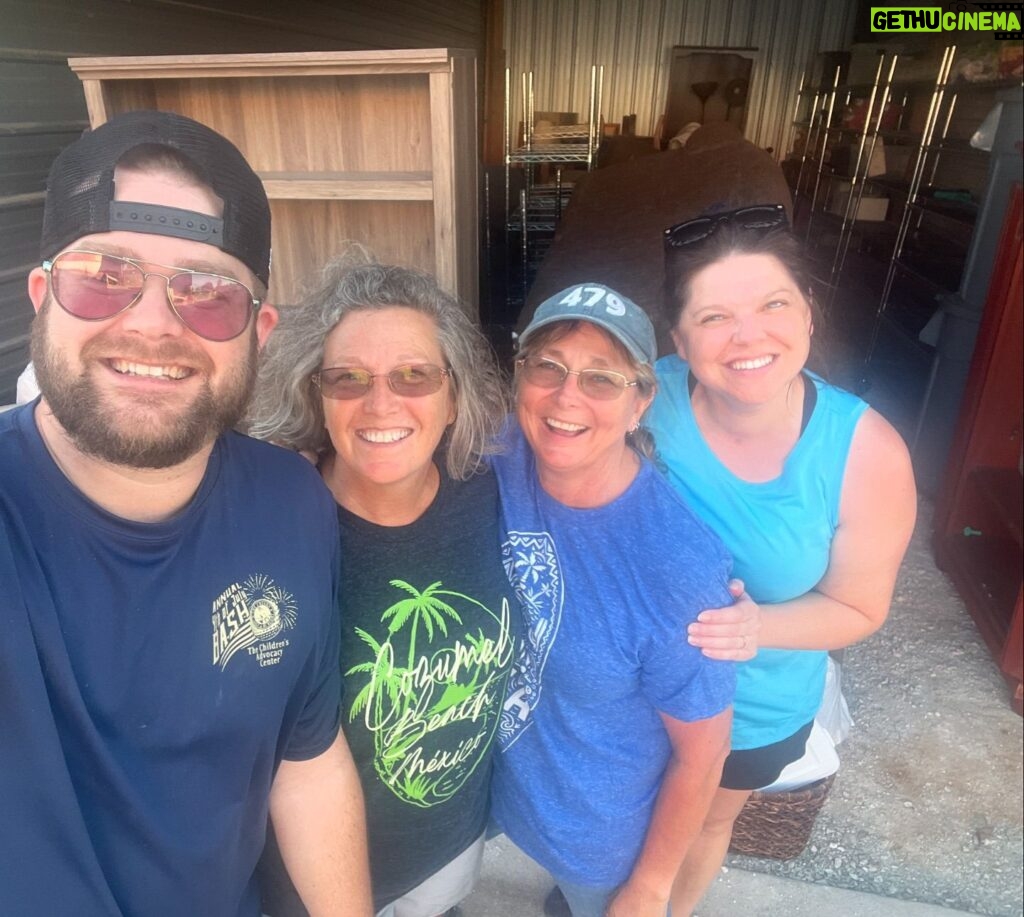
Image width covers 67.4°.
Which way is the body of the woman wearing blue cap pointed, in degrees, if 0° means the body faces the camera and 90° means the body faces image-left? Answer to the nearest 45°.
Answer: approximately 45°

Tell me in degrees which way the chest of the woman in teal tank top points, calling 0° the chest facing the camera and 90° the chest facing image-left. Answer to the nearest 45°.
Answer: approximately 45°

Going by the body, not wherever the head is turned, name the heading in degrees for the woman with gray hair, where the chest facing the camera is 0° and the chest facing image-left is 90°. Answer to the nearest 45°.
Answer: approximately 0°

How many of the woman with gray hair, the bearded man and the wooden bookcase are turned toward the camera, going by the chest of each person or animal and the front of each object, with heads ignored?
3

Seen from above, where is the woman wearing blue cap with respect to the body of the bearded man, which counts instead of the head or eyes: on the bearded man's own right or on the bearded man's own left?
on the bearded man's own left

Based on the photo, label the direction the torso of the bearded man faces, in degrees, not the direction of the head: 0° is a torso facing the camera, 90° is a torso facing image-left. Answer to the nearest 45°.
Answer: approximately 0°

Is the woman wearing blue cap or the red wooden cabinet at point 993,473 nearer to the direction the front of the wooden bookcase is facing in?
the woman wearing blue cap

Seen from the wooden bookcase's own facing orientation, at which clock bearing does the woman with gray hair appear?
The woman with gray hair is roughly at 12 o'clock from the wooden bookcase.
